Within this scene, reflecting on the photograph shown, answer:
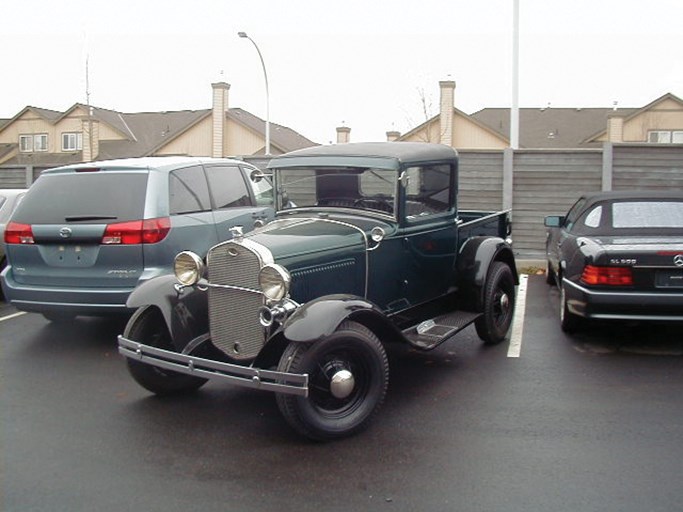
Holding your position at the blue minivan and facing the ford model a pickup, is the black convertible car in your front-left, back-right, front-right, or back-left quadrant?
front-left

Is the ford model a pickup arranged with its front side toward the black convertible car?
no

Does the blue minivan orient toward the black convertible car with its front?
no

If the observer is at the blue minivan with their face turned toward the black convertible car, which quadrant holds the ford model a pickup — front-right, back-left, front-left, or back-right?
front-right

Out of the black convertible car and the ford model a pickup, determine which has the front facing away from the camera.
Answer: the black convertible car

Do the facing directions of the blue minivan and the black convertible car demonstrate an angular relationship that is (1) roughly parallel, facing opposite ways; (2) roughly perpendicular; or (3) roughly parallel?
roughly parallel

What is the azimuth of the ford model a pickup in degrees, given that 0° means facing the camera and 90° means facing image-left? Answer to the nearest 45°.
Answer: approximately 45°

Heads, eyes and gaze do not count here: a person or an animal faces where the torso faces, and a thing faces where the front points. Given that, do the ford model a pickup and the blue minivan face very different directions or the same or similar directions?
very different directions

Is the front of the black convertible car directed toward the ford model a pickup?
no

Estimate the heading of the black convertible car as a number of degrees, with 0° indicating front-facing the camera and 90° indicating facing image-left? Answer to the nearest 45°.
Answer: approximately 180°

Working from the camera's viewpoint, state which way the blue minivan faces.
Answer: facing away from the viewer and to the right of the viewer

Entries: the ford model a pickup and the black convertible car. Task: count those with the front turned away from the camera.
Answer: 1

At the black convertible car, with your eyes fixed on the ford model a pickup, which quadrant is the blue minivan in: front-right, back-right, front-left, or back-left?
front-right

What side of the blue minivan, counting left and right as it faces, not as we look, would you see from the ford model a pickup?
right

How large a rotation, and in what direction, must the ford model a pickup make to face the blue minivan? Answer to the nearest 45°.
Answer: approximately 90° to its right

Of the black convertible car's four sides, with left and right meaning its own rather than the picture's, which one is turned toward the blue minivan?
left

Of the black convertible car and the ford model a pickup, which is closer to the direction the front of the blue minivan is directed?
the black convertible car
